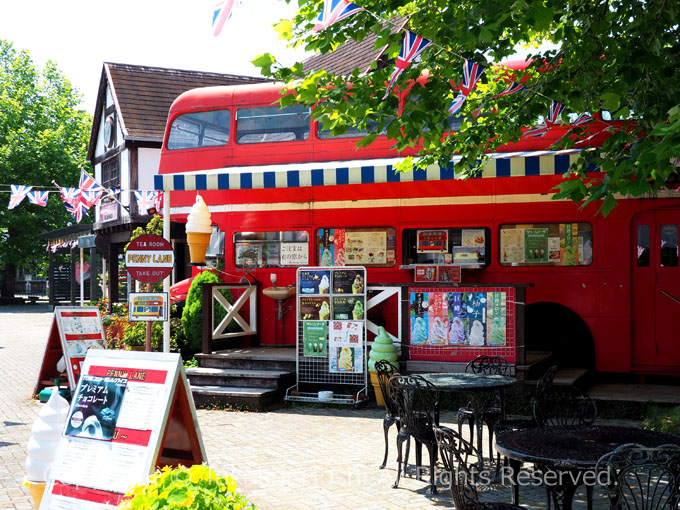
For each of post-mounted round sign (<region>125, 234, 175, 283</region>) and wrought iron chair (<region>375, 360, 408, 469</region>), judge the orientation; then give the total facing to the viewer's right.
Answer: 1

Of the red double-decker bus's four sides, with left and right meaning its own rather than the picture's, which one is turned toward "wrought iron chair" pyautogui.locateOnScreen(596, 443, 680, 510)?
left

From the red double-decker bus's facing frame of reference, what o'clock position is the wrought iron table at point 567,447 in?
The wrought iron table is roughly at 9 o'clock from the red double-decker bus.

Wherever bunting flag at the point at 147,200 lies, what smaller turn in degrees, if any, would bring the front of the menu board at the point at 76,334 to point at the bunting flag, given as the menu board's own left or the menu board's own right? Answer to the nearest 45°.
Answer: approximately 135° to the menu board's own left

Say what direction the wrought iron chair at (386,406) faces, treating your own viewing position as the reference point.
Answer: facing to the right of the viewer

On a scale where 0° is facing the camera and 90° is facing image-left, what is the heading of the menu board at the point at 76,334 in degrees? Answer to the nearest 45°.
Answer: approximately 315°

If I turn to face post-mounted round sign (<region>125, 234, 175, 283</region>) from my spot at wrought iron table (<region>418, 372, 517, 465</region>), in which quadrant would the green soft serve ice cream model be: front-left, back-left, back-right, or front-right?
front-right

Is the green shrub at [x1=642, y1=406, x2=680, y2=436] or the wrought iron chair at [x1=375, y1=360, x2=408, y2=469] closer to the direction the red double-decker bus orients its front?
the wrought iron chair

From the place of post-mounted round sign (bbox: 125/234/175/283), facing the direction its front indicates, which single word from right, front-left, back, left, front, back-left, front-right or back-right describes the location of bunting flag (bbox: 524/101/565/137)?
left

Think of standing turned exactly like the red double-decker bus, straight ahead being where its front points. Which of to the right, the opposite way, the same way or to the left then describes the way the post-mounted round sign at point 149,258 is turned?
to the left

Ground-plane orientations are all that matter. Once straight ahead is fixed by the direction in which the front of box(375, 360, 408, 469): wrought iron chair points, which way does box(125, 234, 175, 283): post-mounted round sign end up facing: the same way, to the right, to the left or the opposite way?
to the right

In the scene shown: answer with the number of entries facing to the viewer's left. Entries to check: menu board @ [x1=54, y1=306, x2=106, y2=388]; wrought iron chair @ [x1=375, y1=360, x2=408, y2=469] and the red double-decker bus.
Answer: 1

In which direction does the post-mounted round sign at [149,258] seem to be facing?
toward the camera

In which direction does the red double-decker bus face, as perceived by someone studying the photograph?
facing to the left of the viewer

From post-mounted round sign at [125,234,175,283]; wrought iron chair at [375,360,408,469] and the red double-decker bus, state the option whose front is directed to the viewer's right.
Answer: the wrought iron chair

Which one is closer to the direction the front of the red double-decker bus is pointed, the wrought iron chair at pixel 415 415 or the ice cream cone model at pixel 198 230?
the ice cream cone model

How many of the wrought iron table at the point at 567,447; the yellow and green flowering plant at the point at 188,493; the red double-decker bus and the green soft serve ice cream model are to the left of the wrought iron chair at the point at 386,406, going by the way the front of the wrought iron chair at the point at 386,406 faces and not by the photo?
2

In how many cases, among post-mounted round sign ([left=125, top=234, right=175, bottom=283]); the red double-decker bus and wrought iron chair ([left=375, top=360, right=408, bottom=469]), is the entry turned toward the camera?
1
